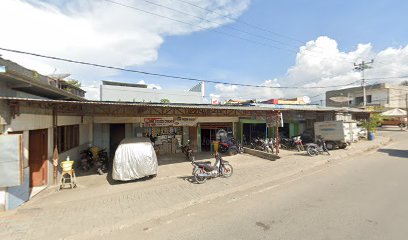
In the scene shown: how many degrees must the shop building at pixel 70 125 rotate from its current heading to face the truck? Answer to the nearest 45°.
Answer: approximately 90° to its left

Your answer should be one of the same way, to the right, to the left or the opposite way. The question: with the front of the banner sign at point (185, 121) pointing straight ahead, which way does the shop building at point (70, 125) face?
the same way

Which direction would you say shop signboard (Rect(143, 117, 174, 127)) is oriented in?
toward the camera

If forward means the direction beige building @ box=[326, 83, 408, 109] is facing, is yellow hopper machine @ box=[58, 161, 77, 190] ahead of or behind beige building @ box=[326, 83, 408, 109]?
ahead

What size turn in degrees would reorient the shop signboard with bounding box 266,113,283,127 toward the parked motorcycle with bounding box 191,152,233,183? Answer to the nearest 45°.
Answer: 0° — it already faces it

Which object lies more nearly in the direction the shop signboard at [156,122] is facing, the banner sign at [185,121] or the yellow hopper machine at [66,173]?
the yellow hopper machine

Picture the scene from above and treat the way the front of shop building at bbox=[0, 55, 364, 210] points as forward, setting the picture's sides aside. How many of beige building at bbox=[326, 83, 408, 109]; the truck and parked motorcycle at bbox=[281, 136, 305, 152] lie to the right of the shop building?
0

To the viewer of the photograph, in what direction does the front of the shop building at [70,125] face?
facing the viewer

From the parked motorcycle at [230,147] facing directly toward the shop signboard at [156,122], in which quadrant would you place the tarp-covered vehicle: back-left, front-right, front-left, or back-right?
front-left

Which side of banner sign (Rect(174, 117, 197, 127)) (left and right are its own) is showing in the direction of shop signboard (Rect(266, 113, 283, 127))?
left

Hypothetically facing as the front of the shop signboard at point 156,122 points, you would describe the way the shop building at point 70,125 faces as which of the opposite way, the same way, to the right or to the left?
the same way

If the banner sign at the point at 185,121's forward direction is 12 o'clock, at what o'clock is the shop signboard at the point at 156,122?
The shop signboard is roughly at 2 o'clock from the banner sign.

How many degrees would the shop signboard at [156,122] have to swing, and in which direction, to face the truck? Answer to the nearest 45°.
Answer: approximately 90° to its left
